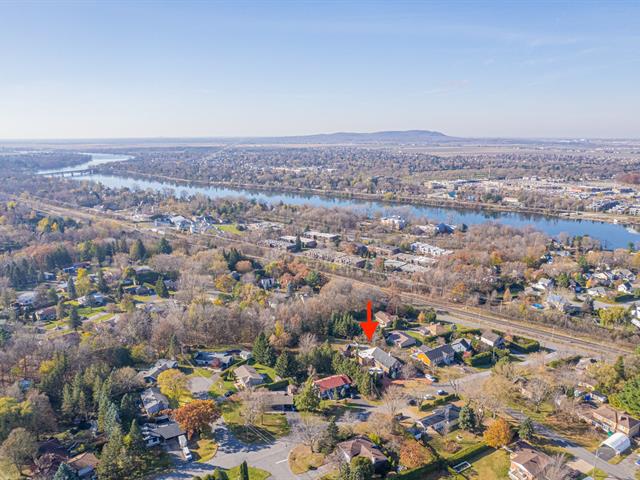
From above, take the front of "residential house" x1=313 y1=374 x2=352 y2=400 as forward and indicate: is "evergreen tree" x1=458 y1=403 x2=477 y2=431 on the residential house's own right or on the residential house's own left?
on the residential house's own left

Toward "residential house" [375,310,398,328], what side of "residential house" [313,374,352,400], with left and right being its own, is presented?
back

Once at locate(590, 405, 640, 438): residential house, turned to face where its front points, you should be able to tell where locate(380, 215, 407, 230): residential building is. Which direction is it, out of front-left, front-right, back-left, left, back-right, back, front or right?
right

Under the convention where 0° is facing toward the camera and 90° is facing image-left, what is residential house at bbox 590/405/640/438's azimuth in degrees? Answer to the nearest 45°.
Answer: approximately 45°

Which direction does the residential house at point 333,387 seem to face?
toward the camera

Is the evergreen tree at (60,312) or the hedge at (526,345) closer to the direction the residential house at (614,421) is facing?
the evergreen tree

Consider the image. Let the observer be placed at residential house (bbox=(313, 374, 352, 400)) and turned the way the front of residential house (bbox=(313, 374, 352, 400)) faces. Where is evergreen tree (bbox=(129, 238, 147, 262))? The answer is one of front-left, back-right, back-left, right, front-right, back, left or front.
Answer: back-right

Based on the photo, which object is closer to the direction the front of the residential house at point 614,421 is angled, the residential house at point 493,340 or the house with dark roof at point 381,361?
the house with dark roof

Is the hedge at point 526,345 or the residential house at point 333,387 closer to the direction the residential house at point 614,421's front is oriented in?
the residential house

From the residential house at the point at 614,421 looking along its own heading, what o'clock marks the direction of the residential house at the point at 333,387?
the residential house at the point at 333,387 is roughly at 1 o'clock from the residential house at the point at 614,421.

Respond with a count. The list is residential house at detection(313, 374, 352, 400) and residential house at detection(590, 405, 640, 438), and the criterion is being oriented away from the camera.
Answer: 0

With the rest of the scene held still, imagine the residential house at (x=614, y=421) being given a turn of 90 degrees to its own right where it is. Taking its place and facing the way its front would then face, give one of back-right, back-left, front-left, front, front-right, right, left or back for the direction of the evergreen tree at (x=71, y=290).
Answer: front-left

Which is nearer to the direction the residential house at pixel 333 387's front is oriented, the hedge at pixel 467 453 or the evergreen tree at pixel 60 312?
the hedge

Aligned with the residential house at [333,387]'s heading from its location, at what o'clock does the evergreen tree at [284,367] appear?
The evergreen tree is roughly at 4 o'clock from the residential house.

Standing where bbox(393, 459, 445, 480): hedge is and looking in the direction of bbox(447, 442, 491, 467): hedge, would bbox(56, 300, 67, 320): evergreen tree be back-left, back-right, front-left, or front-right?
back-left

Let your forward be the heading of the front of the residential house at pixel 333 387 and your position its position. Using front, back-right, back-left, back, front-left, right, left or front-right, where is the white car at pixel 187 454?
front-right
